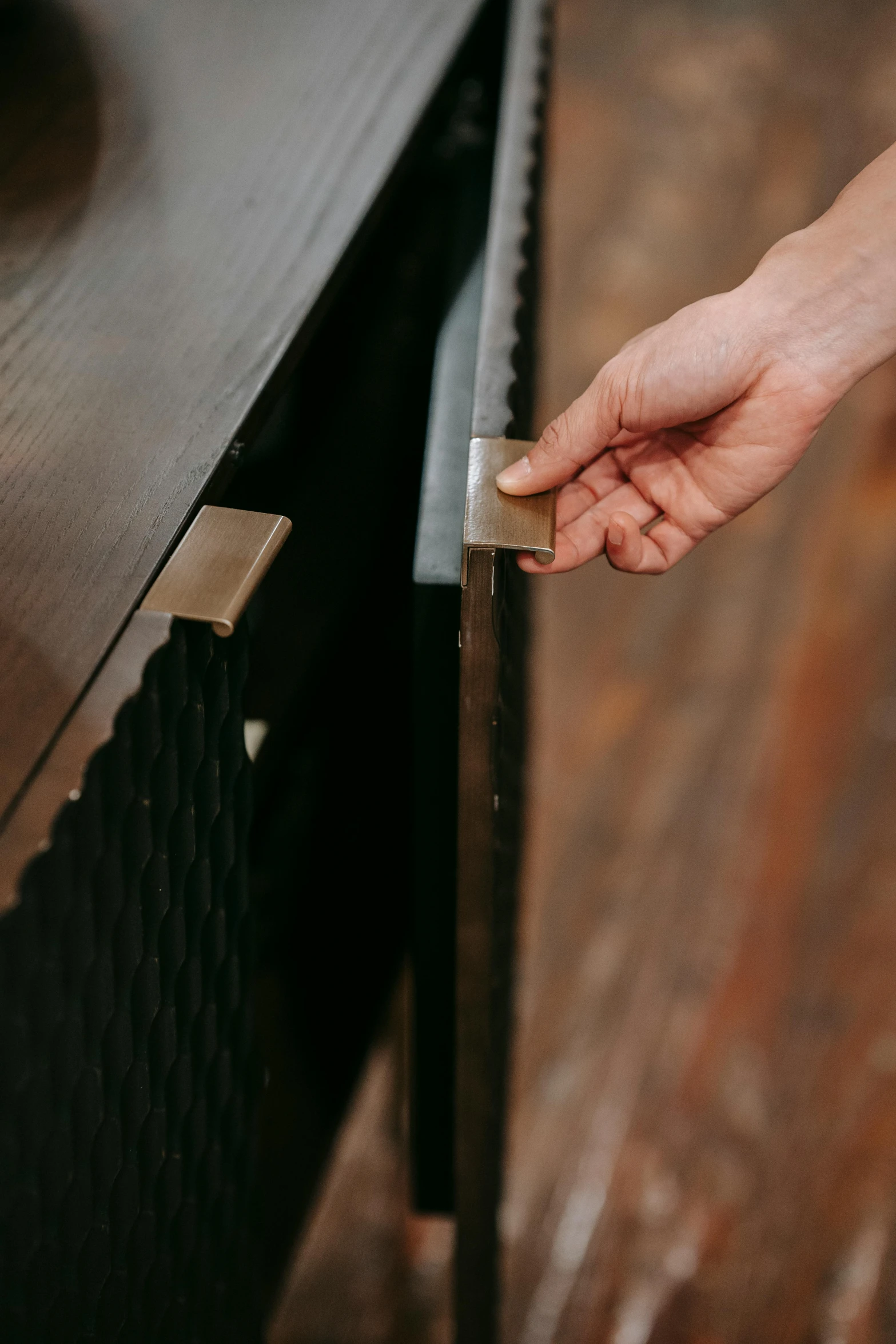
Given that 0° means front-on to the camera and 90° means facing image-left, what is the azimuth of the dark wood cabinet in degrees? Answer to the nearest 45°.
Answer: approximately 315°
